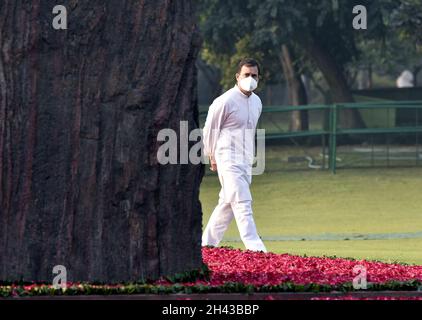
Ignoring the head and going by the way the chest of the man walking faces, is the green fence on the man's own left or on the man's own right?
on the man's own left

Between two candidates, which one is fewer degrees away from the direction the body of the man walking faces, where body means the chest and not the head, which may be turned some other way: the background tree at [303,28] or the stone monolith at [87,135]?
the stone monolith

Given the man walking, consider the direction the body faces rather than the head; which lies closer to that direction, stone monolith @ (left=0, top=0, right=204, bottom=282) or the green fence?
the stone monolith

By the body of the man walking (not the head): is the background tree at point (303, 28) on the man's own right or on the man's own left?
on the man's own left
